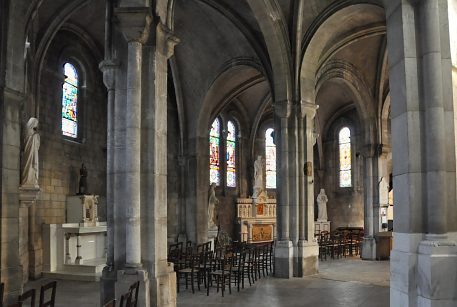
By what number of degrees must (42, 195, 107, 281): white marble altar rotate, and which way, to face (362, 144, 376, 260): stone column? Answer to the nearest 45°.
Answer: approximately 45° to its left

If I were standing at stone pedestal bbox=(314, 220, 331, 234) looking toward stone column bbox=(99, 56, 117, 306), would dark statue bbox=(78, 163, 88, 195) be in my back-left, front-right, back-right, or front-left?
front-right

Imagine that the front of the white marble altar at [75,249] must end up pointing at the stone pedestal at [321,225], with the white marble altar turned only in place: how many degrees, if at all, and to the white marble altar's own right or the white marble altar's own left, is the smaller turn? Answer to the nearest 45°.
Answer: approximately 90° to the white marble altar's own left

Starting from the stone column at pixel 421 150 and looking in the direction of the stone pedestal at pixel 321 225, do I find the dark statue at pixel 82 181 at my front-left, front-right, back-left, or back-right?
front-left

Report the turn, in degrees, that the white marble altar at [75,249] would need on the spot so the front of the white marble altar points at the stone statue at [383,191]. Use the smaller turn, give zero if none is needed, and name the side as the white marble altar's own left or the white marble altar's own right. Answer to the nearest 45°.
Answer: approximately 45° to the white marble altar's own left

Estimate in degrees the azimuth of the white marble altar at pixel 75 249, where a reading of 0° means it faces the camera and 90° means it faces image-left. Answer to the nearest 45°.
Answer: approximately 315°

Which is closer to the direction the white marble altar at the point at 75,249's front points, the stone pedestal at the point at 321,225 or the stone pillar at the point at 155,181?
the stone pillar

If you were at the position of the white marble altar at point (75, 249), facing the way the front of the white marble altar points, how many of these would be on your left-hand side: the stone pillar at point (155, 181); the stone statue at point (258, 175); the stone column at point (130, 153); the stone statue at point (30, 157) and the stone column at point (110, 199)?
1

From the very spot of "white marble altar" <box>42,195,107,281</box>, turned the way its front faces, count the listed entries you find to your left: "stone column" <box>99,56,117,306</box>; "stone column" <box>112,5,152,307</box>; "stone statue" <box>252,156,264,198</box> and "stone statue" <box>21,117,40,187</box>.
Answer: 1

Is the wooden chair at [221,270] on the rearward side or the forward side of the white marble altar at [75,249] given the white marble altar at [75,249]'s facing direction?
on the forward side

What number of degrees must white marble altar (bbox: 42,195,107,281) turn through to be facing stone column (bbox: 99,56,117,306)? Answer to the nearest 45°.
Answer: approximately 45° to its right
